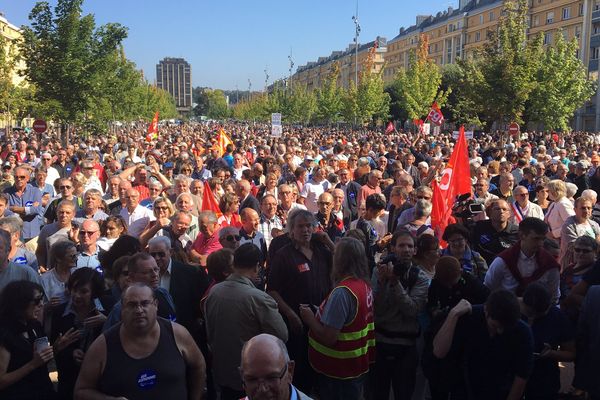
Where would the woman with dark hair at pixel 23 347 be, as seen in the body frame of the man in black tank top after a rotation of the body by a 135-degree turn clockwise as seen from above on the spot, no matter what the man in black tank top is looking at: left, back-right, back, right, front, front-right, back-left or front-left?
front

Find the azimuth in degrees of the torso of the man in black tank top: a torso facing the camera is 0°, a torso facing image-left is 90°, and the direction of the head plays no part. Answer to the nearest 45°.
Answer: approximately 0°

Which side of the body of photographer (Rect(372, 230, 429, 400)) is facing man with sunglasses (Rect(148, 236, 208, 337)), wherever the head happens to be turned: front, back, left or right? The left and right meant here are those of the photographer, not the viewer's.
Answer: right

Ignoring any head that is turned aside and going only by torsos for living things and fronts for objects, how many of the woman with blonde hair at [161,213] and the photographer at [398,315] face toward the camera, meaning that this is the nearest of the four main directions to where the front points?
2

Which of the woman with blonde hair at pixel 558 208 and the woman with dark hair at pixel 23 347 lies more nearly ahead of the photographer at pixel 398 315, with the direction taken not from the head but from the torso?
the woman with dark hair

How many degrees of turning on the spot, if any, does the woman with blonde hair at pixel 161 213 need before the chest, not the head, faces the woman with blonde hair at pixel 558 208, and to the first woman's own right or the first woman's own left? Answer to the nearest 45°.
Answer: approximately 90° to the first woman's own left

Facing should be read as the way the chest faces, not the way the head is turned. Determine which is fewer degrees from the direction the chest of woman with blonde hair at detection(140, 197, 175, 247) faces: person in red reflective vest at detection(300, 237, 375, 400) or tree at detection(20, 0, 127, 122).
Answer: the person in red reflective vest
